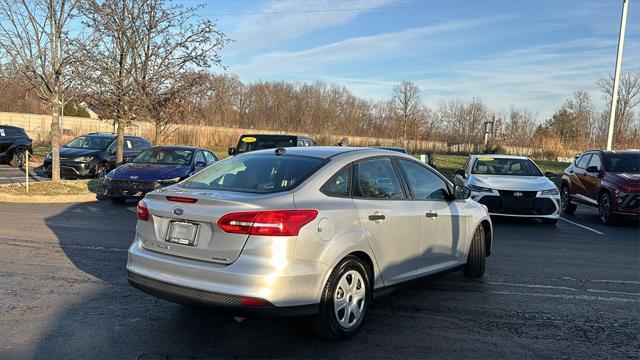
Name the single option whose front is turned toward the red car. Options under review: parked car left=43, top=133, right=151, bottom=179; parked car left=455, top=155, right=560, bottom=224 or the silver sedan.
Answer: the silver sedan

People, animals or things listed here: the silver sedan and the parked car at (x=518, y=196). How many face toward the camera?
1

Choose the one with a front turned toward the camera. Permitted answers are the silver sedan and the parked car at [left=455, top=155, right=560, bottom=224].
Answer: the parked car

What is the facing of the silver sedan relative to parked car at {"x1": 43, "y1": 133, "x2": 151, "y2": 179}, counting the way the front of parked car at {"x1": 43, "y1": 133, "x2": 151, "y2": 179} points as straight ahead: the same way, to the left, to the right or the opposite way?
the opposite way

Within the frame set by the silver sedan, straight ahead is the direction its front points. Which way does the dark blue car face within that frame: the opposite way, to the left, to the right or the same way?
the opposite way

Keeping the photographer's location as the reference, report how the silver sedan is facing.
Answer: facing away from the viewer and to the right of the viewer

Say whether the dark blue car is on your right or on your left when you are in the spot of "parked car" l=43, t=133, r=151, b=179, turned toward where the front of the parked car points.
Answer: on your left

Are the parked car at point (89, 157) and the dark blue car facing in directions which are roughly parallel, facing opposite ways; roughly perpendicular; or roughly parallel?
roughly parallel

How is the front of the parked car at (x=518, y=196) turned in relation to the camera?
facing the viewer

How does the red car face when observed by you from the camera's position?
facing the viewer and to the right of the viewer

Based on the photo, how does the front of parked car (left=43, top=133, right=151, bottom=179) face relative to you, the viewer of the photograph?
facing the viewer and to the left of the viewer

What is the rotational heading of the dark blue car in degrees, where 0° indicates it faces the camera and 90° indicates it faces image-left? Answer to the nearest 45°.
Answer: approximately 45°

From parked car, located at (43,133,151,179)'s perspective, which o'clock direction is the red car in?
The red car is roughly at 9 o'clock from the parked car.

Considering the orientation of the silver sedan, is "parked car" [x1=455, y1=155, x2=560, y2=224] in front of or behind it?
in front
